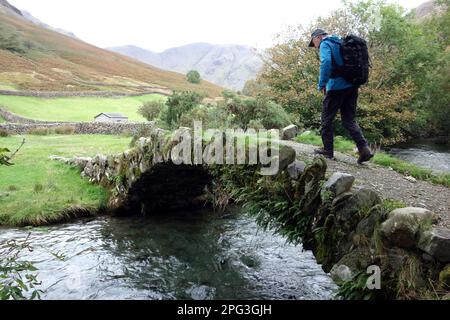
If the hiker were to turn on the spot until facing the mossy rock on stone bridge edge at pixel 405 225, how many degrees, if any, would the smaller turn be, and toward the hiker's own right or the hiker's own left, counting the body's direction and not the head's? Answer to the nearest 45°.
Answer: approximately 90° to the hiker's own left

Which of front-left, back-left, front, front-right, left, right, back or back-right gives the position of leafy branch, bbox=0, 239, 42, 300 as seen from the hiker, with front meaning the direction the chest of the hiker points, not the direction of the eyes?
front-left

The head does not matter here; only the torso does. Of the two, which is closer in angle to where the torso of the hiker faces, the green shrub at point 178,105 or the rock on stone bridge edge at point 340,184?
the green shrub

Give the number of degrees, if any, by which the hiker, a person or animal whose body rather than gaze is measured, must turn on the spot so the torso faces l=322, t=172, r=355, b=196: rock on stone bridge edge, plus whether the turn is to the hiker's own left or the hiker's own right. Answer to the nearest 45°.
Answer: approximately 90° to the hiker's own left

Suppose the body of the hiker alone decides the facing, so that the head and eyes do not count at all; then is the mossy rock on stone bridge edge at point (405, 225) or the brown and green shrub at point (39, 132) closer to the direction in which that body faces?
the brown and green shrub

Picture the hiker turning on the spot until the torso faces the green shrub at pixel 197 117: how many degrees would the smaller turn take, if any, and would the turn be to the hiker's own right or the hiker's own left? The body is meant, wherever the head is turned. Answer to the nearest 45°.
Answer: approximately 45° to the hiker's own right

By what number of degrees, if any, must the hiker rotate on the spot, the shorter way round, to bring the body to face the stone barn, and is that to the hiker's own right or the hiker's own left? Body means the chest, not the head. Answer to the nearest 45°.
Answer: approximately 45° to the hiker's own right

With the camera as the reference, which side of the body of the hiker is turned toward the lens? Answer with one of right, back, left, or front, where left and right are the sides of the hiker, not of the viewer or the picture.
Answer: left

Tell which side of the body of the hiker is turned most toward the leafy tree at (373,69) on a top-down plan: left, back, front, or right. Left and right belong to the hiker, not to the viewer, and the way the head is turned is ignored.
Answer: right

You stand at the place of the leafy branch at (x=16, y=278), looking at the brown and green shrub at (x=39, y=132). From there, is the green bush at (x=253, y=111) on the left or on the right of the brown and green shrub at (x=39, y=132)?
right
